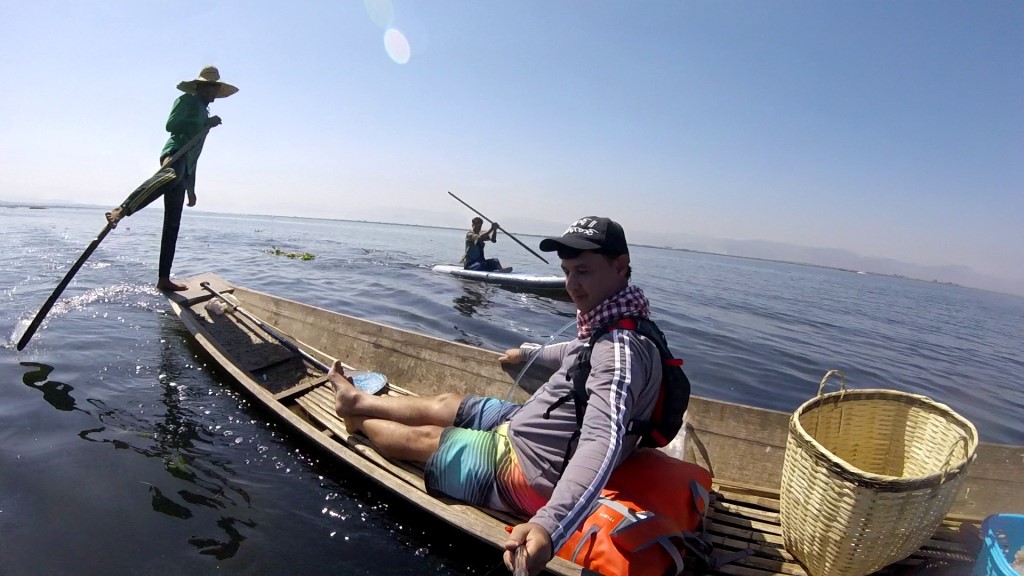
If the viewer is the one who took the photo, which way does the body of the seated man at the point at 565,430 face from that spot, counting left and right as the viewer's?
facing to the left of the viewer

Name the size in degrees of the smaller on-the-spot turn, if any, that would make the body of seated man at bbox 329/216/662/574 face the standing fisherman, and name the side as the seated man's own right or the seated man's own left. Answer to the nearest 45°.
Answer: approximately 45° to the seated man's own right

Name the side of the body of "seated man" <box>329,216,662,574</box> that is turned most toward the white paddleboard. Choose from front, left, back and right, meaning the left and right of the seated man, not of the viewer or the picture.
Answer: right

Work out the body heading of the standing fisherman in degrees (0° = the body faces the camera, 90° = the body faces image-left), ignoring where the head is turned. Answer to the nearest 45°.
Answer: approximately 270°

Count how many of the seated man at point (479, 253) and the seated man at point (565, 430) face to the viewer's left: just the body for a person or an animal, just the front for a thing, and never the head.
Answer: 1
